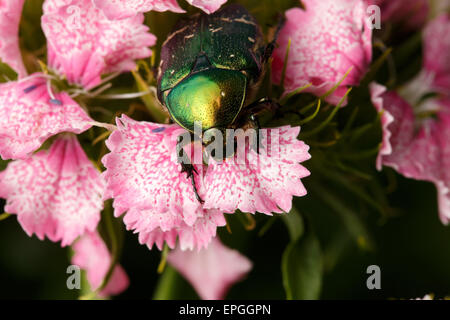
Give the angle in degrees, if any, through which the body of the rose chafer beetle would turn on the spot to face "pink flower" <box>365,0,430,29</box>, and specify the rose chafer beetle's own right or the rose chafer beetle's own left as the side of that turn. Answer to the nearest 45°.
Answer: approximately 135° to the rose chafer beetle's own left

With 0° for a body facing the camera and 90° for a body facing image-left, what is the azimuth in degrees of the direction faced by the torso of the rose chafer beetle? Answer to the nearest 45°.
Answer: approximately 0°
